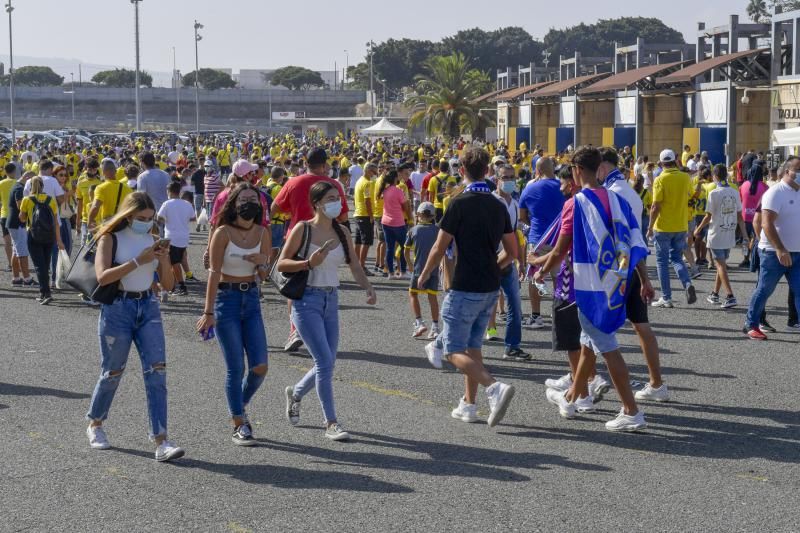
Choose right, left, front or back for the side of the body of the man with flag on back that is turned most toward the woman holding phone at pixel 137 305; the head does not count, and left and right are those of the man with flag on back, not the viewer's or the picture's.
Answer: left

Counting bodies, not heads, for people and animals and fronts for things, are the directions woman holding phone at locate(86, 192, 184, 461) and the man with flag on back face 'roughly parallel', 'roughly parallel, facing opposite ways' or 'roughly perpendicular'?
roughly parallel, facing opposite ways

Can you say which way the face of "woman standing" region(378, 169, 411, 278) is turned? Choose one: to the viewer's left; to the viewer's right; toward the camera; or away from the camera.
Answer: away from the camera

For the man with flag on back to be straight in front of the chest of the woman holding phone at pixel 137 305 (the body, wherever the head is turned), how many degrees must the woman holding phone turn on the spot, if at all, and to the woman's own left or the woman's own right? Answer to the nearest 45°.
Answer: approximately 45° to the woman's own left

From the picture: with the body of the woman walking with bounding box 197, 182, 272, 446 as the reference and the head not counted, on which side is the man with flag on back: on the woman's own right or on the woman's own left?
on the woman's own left

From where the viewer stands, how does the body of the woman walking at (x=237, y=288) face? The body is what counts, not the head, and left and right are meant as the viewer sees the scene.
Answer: facing the viewer

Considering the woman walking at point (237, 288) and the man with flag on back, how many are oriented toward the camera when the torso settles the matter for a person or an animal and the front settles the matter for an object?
1

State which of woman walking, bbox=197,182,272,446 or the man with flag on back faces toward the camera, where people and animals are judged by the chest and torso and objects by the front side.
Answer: the woman walking

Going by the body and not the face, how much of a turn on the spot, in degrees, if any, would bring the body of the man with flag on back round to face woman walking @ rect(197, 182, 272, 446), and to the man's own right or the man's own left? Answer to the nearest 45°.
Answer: approximately 45° to the man's own left

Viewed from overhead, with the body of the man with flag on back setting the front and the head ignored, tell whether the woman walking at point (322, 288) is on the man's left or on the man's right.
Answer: on the man's left

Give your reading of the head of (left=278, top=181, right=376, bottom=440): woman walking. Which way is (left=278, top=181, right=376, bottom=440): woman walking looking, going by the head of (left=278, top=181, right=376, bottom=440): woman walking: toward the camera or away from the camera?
toward the camera

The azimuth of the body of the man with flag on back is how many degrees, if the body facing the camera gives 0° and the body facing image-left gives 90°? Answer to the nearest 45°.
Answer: approximately 135°

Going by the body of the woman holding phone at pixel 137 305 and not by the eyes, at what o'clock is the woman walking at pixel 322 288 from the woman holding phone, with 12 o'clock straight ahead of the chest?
The woman walking is roughly at 10 o'clock from the woman holding phone.

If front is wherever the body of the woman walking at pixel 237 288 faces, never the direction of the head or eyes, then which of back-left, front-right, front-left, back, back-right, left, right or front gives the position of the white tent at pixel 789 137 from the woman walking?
back-left
